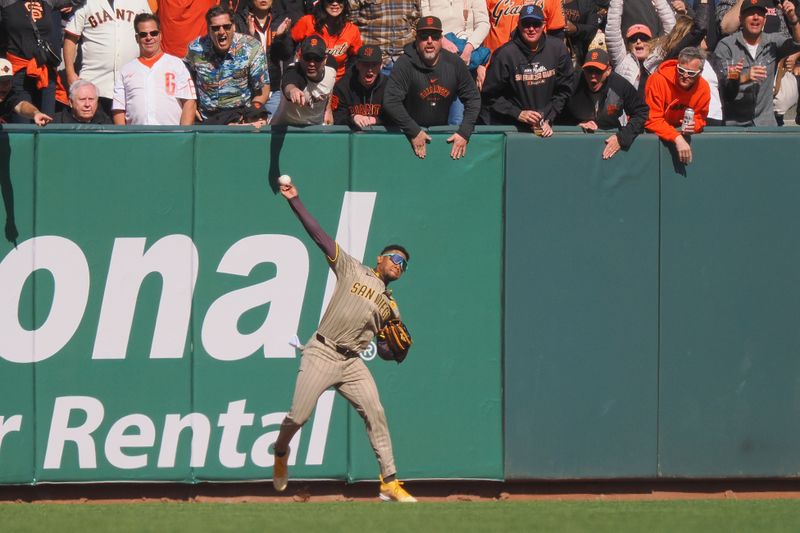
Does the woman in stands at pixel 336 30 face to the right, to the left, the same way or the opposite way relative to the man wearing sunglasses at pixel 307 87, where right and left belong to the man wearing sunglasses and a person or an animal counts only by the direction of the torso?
the same way

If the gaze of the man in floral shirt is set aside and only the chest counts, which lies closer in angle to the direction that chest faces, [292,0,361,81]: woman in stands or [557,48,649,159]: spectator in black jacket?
the spectator in black jacket

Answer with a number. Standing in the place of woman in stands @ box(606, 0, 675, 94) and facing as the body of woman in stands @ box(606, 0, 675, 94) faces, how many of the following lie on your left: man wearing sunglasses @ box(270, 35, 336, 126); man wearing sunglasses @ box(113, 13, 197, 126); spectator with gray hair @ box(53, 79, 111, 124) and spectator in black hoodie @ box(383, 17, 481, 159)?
0

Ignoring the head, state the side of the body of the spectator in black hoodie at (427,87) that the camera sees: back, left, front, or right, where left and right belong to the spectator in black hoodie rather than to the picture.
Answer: front

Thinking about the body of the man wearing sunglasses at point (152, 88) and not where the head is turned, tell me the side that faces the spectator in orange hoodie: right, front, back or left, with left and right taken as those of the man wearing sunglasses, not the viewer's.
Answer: left

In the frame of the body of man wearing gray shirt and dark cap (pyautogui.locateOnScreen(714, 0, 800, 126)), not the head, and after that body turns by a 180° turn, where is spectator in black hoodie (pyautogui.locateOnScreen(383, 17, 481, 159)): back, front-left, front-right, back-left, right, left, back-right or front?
back-left

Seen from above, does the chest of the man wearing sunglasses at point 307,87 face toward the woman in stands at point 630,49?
no

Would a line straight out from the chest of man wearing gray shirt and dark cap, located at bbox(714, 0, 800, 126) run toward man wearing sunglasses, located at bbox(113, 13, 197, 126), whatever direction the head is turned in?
no

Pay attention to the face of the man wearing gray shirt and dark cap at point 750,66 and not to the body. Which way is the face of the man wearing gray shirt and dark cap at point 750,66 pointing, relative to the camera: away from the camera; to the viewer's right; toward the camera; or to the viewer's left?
toward the camera

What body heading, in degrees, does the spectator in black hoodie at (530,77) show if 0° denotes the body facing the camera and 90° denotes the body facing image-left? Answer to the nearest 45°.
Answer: approximately 0°

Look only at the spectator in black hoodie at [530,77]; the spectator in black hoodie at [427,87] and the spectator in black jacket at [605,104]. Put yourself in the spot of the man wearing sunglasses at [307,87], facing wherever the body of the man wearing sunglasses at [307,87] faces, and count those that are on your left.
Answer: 3

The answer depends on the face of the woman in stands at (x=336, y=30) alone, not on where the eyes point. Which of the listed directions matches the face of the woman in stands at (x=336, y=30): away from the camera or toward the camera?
toward the camera

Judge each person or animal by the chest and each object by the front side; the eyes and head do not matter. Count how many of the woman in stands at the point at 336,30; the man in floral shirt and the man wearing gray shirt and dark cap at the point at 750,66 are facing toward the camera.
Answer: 3

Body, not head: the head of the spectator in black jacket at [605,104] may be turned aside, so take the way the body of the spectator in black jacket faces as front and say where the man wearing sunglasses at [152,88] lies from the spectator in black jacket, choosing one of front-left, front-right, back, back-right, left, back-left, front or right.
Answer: front-right

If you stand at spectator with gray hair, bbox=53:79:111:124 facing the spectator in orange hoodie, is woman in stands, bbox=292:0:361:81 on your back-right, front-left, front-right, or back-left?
front-left

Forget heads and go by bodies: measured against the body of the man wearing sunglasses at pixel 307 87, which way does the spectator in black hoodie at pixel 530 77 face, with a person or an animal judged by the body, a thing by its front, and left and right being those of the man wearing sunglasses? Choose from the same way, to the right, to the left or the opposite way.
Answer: the same way

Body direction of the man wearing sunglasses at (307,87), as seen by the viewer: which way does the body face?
toward the camera

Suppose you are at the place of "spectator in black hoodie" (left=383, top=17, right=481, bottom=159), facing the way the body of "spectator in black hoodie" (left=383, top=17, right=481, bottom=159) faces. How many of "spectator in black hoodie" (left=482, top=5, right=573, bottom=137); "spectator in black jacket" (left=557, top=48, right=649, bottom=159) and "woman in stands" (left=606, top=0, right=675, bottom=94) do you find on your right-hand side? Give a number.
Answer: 0

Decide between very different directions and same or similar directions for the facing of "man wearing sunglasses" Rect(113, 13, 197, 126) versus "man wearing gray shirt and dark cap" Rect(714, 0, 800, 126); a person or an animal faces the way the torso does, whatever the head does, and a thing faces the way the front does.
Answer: same or similar directions

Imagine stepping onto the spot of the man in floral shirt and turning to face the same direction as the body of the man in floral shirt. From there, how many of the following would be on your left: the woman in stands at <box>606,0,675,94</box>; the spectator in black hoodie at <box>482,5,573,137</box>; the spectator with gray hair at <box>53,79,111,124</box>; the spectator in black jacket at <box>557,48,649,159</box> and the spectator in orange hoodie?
4

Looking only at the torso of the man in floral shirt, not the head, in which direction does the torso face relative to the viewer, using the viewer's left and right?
facing the viewer

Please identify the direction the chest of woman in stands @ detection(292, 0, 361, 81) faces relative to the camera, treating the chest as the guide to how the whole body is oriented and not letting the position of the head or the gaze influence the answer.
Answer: toward the camera
